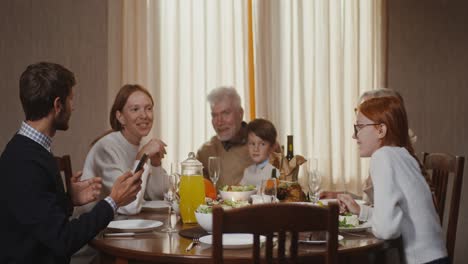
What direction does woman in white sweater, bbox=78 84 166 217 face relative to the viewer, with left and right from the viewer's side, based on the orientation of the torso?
facing the viewer and to the right of the viewer

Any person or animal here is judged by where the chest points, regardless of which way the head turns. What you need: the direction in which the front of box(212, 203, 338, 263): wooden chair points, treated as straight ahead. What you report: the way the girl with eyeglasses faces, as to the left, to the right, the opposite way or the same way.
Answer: to the left

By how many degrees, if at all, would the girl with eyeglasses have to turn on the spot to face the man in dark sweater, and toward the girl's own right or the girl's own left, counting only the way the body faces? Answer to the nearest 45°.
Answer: approximately 45° to the girl's own left

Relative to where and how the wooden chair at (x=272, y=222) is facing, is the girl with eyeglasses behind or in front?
in front

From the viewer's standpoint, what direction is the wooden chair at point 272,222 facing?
away from the camera

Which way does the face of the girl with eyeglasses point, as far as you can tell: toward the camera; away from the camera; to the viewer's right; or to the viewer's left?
to the viewer's left

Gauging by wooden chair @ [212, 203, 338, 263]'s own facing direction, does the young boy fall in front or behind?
in front

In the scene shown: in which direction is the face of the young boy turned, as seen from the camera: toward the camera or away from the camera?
toward the camera

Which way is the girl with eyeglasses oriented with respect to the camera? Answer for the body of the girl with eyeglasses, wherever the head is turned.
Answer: to the viewer's left

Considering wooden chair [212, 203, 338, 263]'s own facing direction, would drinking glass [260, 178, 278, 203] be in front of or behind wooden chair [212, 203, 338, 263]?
in front

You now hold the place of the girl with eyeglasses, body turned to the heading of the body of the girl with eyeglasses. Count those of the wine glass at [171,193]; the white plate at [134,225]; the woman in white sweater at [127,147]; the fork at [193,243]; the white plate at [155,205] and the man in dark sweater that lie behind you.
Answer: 0

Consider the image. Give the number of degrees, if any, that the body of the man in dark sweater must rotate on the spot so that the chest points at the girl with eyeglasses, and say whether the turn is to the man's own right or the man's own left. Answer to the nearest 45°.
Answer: approximately 45° to the man's own right

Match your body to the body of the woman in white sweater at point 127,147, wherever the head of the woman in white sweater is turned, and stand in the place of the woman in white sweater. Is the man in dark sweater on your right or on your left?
on your right
